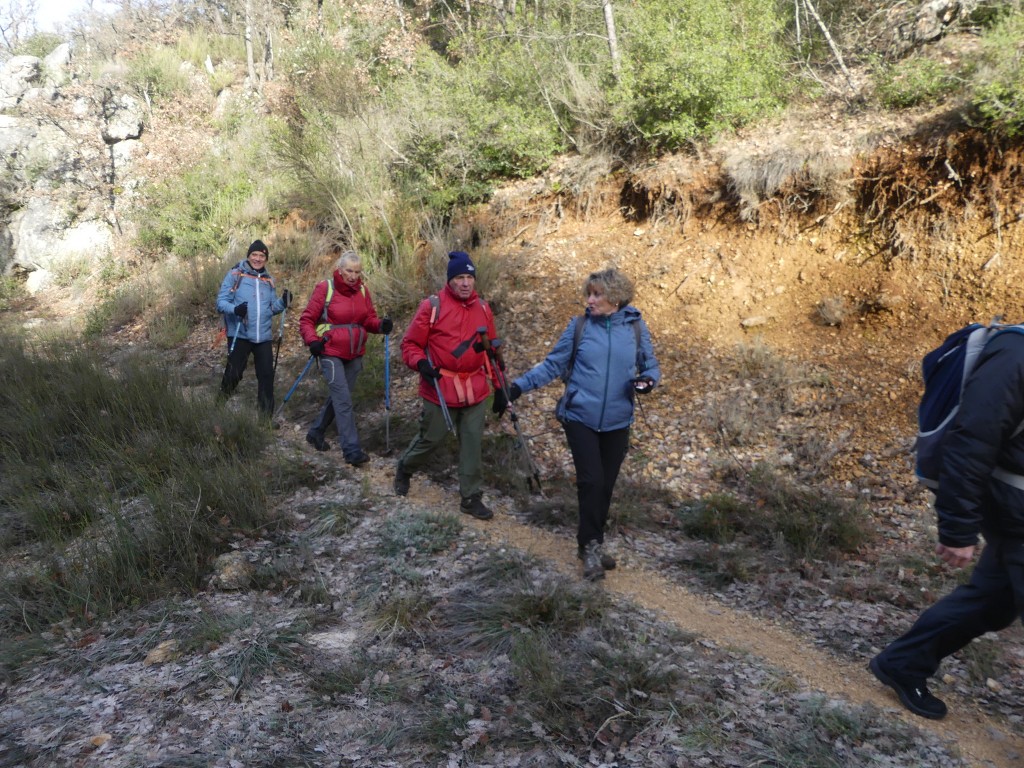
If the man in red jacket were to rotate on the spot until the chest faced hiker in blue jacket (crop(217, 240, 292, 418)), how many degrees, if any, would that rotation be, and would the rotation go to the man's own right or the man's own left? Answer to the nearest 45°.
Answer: approximately 180°

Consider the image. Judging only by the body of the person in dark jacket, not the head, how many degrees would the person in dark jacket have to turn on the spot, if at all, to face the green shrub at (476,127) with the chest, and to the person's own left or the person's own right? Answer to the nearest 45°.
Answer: approximately 135° to the person's own left

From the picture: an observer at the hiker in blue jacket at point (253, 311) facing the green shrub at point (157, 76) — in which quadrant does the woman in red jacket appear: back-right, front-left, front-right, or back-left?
back-right

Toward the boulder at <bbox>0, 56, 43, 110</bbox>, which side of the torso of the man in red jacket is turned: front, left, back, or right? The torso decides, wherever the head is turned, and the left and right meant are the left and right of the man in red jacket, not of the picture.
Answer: back

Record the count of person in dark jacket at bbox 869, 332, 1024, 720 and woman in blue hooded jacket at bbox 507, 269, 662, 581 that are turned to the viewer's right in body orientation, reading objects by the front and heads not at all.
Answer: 1

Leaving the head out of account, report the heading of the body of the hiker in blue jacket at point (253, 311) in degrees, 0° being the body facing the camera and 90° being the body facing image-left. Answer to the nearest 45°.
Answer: approximately 315°

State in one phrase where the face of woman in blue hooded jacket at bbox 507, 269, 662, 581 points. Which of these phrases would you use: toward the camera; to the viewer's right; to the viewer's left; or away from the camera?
to the viewer's left
